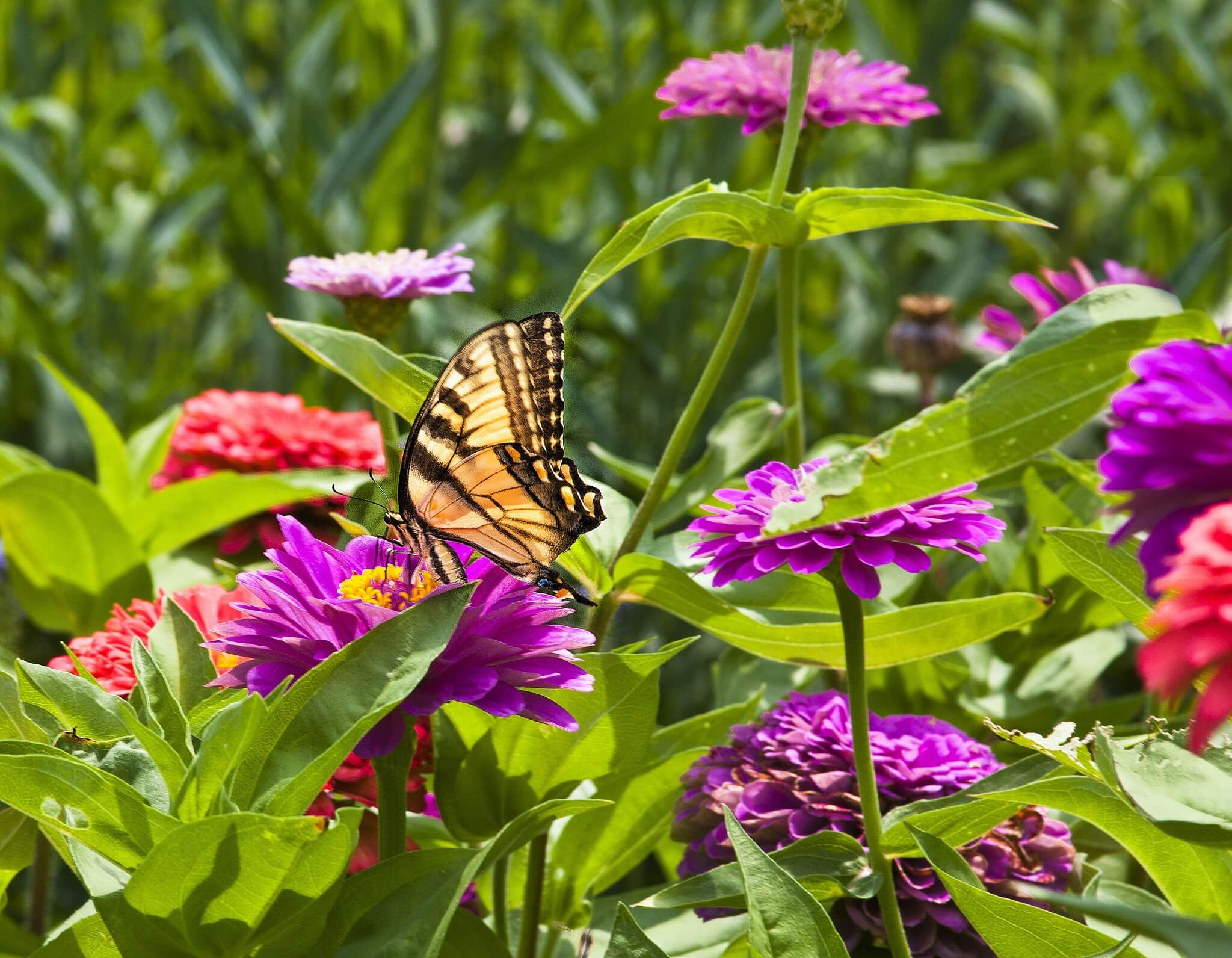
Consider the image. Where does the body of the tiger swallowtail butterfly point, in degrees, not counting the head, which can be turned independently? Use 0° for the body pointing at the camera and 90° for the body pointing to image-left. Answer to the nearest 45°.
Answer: approximately 90°
